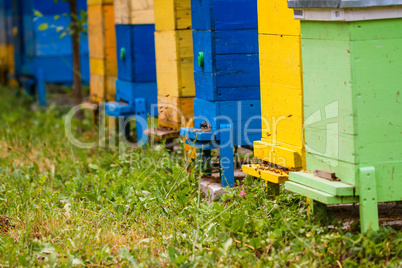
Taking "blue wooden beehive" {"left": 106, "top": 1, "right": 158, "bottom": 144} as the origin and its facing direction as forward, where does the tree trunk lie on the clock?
The tree trunk is roughly at 4 o'clock from the blue wooden beehive.

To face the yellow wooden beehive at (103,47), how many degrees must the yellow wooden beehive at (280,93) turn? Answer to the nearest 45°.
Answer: approximately 90° to its right

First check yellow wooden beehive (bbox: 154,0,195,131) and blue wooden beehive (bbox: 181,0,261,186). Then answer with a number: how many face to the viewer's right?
0

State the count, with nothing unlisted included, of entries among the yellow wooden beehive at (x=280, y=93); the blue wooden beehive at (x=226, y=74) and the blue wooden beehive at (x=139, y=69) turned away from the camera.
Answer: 0

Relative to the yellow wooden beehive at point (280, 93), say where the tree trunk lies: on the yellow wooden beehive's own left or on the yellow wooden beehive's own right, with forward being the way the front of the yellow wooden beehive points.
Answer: on the yellow wooden beehive's own right

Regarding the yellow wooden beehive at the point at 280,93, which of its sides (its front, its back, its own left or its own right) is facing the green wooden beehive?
left

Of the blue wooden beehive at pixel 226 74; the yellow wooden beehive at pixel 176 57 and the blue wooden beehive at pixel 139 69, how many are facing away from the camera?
0

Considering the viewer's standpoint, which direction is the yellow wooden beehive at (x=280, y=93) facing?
facing the viewer and to the left of the viewer

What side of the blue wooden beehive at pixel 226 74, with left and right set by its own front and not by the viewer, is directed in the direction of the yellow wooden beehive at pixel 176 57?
right

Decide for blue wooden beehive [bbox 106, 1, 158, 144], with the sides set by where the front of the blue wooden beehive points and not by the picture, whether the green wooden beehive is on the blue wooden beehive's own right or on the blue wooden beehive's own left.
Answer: on the blue wooden beehive's own left
